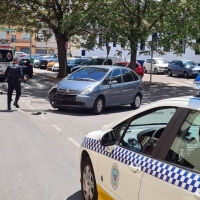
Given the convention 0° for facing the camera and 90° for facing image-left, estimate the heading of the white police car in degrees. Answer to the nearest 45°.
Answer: approximately 135°

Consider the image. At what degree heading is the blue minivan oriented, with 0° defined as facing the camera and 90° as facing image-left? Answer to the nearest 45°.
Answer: approximately 45°

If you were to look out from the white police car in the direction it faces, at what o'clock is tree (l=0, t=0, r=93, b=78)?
The tree is roughly at 1 o'clock from the white police car.
